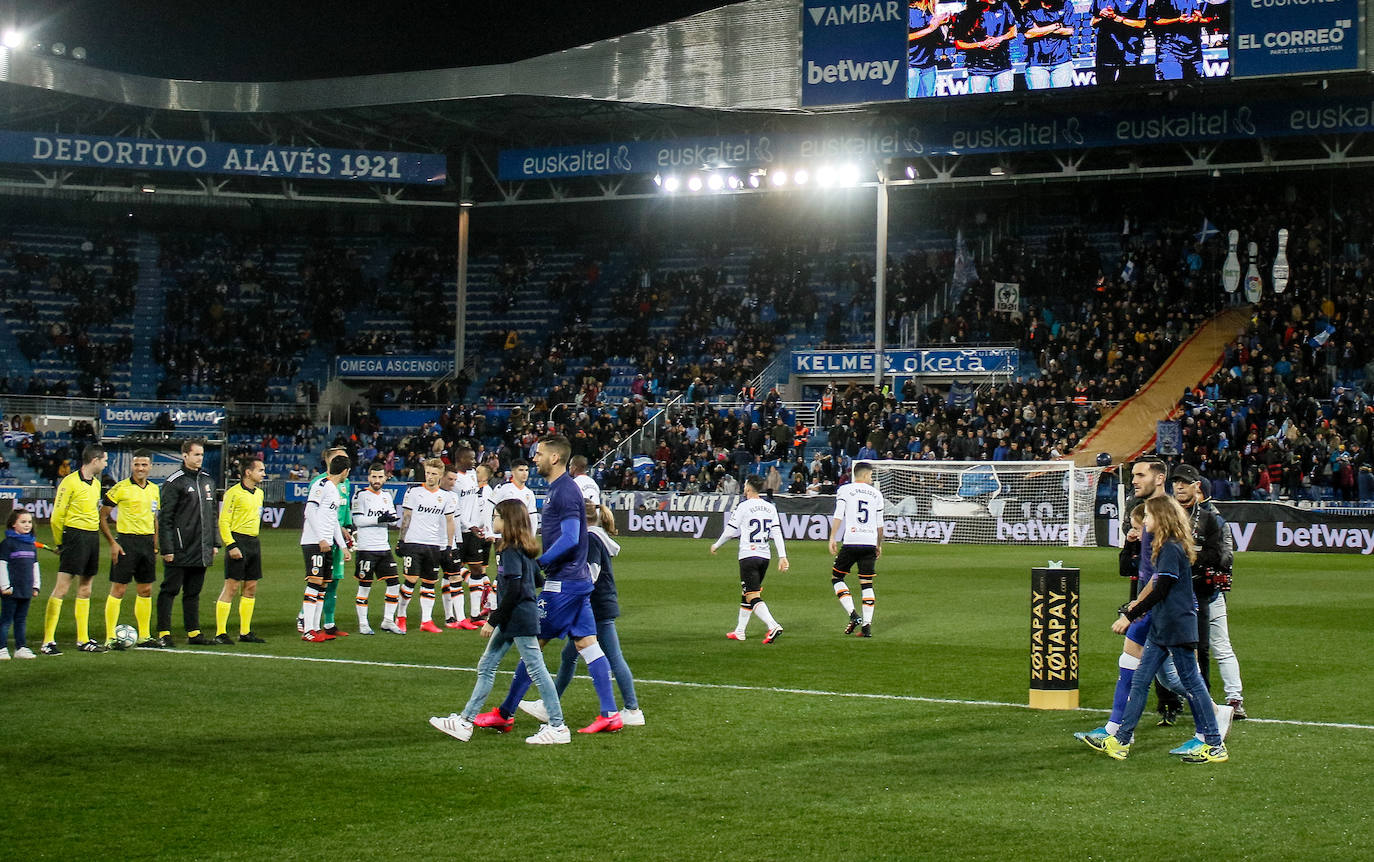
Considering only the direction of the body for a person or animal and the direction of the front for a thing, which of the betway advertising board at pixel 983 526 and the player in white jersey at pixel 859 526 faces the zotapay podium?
the betway advertising board

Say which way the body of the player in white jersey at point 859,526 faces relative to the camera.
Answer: away from the camera

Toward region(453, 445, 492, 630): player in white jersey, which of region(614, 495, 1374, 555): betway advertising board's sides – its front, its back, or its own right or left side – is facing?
front

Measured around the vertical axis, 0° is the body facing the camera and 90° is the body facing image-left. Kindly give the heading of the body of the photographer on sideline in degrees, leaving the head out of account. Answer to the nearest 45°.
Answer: approximately 45°

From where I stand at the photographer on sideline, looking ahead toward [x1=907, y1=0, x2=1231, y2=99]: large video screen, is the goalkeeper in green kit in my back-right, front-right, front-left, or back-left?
front-left

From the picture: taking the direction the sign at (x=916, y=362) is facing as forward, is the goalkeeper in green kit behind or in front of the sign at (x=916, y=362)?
in front

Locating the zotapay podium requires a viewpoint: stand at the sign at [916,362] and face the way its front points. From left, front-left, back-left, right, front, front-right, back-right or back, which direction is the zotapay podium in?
front

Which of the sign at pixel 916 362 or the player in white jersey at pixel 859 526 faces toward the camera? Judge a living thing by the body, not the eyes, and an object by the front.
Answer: the sign

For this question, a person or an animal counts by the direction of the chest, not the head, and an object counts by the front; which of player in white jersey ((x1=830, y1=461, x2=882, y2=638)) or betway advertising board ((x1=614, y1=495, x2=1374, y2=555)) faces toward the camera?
the betway advertising board

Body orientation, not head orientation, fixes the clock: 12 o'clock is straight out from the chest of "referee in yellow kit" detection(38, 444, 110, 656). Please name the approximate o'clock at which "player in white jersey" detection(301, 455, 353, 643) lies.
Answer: The player in white jersey is roughly at 10 o'clock from the referee in yellow kit.

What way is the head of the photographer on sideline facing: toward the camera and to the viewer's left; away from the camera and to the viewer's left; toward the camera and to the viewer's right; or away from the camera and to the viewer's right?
toward the camera and to the viewer's left

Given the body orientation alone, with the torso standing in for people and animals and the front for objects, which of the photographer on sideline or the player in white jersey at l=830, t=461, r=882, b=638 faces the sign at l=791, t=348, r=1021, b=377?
the player in white jersey

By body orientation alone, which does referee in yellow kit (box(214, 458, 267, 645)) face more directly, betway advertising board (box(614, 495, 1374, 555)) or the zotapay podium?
the zotapay podium

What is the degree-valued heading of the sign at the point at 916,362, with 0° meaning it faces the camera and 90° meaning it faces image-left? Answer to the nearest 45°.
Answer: approximately 0°

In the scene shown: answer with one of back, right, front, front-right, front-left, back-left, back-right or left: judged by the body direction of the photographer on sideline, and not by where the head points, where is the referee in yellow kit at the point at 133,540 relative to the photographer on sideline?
front-right

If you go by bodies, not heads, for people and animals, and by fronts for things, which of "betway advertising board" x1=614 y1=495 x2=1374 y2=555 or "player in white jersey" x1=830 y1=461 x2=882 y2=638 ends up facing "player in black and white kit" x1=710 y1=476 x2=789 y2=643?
the betway advertising board

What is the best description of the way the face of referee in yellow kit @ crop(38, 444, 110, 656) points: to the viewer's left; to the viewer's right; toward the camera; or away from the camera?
to the viewer's right

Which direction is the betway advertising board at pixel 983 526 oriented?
toward the camera
